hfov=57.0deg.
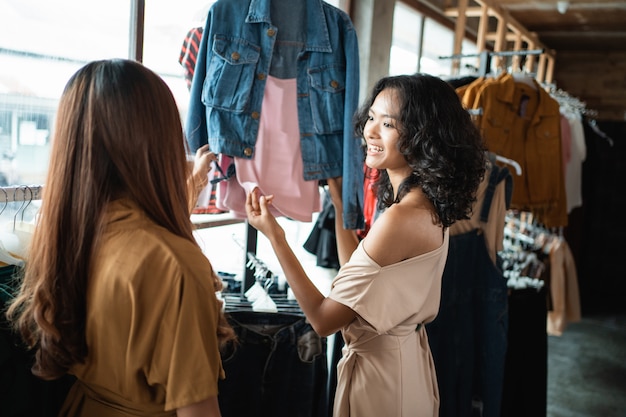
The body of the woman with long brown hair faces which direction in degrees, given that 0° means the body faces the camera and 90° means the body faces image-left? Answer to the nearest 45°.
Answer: approximately 225°

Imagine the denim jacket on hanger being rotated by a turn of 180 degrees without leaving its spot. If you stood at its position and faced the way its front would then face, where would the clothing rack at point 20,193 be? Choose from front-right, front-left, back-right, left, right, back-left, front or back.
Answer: back-left

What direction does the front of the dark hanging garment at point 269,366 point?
toward the camera

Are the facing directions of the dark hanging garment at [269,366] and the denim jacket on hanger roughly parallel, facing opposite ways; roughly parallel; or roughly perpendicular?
roughly parallel

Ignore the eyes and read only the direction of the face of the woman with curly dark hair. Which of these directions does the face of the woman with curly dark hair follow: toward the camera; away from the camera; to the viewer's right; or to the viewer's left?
to the viewer's left

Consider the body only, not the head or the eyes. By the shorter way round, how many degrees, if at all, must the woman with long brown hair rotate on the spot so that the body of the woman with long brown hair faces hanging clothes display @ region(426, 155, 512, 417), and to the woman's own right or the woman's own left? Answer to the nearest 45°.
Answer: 0° — they already face it

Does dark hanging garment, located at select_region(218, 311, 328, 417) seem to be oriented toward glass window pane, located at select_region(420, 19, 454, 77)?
no

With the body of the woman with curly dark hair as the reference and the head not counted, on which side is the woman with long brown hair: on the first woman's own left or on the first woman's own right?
on the first woman's own left

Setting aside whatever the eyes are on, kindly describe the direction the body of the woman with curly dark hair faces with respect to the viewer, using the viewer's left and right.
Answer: facing to the left of the viewer

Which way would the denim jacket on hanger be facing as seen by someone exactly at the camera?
facing the viewer

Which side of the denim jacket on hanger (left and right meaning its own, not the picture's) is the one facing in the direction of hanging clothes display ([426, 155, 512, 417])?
left

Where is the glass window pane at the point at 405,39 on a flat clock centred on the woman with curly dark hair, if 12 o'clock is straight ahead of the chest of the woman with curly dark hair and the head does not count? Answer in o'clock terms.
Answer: The glass window pane is roughly at 3 o'clock from the woman with curly dark hair.

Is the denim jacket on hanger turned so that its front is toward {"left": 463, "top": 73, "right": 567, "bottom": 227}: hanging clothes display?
no

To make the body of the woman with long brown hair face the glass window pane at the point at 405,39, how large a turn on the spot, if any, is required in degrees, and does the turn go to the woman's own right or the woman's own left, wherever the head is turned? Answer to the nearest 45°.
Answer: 0° — they already face it

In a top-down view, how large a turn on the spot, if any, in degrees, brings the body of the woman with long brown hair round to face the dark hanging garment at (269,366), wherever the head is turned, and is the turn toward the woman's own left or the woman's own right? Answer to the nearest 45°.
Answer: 0° — they already face it

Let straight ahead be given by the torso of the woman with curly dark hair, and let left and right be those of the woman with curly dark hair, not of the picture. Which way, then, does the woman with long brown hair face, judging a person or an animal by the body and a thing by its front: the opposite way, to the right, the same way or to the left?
to the right
